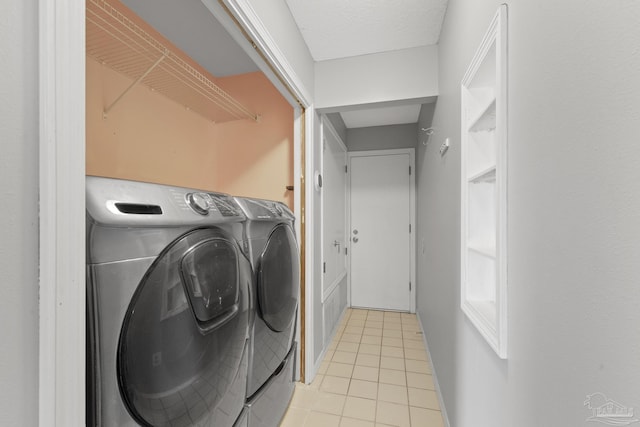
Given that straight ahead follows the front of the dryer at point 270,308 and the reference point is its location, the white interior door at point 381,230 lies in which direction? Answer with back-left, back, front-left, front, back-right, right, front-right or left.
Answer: left

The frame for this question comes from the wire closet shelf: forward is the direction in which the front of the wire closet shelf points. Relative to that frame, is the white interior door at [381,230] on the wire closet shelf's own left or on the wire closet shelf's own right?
on the wire closet shelf's own left

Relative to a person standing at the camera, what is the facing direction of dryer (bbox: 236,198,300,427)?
facing the viewer and to the right of the viewer

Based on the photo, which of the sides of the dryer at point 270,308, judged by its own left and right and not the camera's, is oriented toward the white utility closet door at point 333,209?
left

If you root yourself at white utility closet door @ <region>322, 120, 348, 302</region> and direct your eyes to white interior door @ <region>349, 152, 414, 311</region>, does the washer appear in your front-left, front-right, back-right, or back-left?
back-right

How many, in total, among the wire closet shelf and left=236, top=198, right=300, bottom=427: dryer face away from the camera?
0

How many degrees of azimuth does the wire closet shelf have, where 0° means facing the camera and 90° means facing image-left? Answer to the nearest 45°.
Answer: approximately 315°

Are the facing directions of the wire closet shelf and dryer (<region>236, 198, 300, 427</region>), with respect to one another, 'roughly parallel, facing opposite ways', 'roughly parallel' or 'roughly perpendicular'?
roughly parallel

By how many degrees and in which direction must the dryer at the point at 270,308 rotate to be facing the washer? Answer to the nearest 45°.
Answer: approximately 90° to its right
